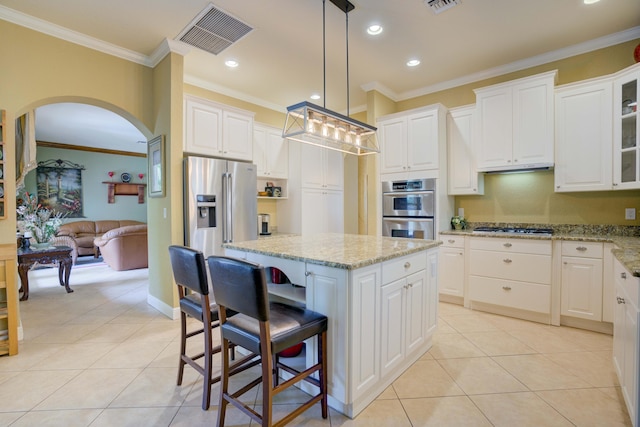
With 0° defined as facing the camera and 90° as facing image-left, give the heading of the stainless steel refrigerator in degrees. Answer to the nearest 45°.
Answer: approximately 315°

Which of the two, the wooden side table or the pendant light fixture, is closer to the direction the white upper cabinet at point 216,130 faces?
the pendant light fixture

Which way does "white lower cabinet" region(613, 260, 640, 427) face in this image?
to the viewer's left

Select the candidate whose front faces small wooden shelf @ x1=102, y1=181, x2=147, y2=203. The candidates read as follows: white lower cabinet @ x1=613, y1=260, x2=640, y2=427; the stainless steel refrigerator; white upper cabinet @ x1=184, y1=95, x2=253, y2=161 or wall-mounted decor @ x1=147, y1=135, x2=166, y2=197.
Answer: the white lower cabinet

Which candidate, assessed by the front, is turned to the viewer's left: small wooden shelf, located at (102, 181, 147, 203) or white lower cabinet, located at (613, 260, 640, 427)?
the white lower cabinet

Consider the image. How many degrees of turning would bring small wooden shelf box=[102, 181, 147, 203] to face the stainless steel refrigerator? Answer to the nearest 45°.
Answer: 0° — it already faces it

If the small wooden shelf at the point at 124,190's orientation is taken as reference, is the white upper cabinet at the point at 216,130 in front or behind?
in front

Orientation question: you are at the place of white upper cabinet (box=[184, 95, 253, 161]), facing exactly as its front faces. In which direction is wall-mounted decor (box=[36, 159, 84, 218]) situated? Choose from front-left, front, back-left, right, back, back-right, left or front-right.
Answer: back
